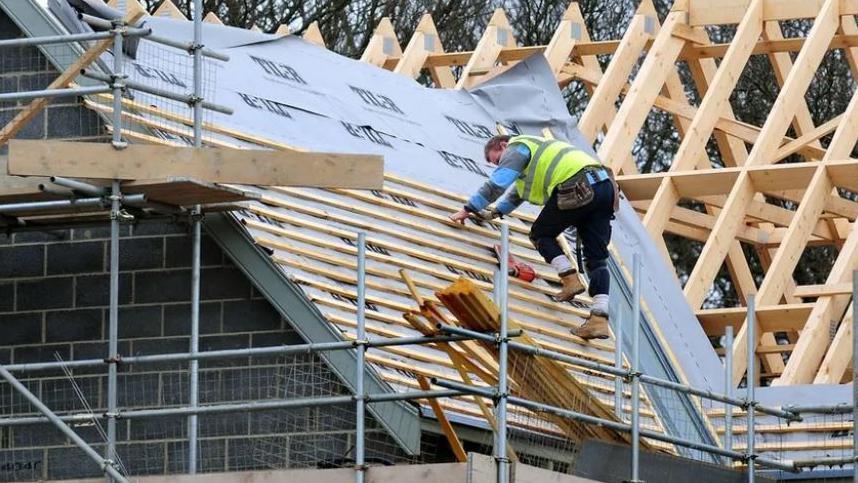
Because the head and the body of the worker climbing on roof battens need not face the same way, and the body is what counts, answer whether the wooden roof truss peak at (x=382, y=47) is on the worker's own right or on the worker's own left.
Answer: on the worker's own right

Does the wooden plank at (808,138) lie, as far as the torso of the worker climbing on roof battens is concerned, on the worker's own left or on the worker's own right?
on the worker's own right

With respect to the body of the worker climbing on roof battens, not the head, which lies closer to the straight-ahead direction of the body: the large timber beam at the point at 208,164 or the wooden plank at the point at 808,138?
the large timber beam

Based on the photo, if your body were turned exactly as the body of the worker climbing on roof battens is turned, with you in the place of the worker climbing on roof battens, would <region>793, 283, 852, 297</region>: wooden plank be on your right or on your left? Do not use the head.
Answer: on your right

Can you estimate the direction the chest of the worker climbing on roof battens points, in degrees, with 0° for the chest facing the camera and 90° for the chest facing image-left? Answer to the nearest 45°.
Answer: approximately 90°

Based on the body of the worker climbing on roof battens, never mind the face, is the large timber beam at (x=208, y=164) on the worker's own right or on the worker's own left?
on the worker's own left
